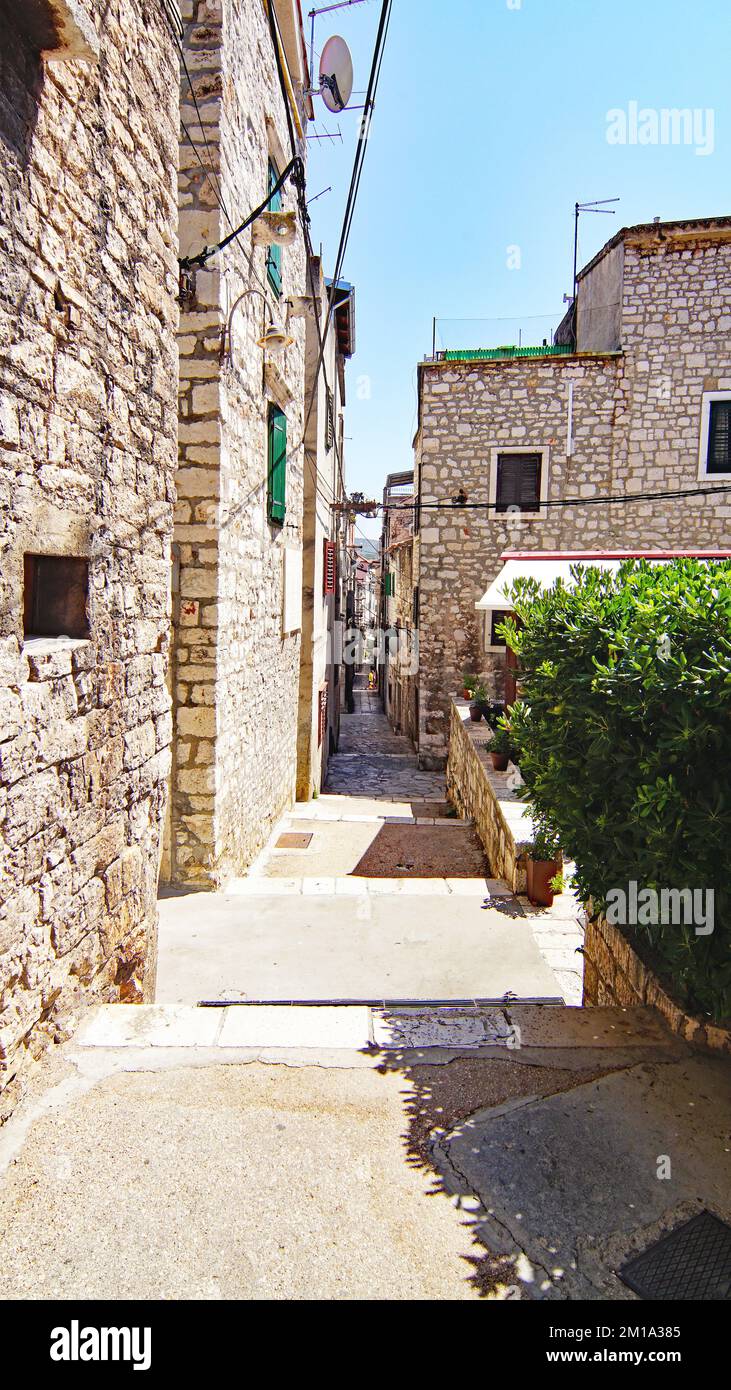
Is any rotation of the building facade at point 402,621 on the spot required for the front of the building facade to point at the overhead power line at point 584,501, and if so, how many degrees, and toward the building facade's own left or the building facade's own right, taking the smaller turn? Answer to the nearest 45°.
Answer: approximately 90° to the building facade's own left

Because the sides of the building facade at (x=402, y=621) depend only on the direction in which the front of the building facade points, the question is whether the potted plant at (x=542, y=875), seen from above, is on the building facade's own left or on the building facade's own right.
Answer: on the building facade's own left

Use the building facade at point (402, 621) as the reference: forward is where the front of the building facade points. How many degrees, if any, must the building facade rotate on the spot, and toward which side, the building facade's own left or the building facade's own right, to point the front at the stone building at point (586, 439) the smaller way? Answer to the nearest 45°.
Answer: approximately 90° to the building facade's own left

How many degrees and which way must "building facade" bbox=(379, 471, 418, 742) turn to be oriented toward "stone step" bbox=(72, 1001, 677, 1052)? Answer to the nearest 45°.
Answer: approximately 90° to its left

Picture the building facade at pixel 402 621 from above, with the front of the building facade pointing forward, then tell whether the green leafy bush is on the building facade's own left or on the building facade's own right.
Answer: on the building facade's own left

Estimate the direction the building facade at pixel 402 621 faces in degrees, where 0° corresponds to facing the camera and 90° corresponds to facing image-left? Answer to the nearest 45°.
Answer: approximately 90°

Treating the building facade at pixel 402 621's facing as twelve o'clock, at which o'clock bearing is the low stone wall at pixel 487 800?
The low stone wall is roughly at 9 o'clock from the building facade.

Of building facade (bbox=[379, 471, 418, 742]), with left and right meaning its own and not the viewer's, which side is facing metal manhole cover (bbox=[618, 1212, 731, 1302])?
left

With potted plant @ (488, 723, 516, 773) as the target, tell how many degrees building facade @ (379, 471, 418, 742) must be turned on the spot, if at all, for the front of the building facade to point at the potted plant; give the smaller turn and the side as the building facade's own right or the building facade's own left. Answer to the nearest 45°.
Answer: approximately 90° to the building facade's own left

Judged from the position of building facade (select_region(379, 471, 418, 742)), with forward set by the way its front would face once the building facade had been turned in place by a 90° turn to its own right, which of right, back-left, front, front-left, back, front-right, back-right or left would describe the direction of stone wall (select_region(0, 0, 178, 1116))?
back

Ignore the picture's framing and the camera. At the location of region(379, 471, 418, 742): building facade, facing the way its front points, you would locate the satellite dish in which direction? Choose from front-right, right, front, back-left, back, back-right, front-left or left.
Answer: left

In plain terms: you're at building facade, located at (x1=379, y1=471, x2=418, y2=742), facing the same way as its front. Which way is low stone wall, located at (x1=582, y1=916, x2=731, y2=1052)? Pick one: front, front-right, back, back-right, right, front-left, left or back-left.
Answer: left

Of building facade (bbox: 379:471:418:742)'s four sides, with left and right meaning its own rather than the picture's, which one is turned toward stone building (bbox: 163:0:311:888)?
left
